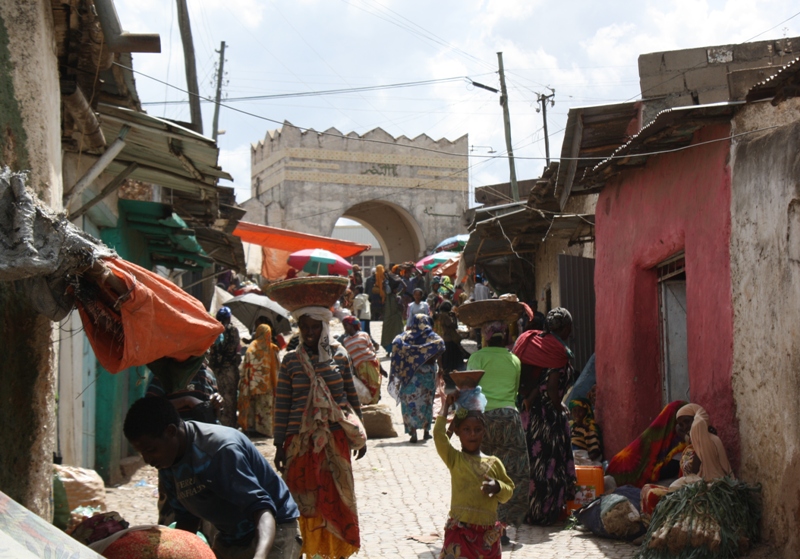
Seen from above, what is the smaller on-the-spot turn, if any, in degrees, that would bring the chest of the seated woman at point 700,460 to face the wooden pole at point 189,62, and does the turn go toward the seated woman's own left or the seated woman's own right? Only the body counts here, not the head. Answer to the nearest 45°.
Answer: approximately 45° to the seated woman's own right

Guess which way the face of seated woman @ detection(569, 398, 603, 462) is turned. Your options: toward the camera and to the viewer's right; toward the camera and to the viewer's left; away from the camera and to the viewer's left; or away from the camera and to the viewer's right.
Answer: toward the camera and to the viewer's left

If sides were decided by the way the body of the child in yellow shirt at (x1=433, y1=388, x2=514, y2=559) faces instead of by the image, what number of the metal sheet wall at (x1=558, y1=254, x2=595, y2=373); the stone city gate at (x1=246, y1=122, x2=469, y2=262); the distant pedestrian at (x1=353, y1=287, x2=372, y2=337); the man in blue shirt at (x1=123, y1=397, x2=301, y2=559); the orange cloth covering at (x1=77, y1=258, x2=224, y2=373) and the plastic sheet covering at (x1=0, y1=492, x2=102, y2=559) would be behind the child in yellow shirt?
3

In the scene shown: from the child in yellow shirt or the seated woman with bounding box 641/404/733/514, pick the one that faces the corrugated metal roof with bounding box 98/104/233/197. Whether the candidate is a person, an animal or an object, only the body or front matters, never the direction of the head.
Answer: the seated woman

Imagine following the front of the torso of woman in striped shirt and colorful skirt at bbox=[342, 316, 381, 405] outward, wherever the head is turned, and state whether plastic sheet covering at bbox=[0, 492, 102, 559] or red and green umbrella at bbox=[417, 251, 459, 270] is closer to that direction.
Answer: the plastic sheet covering

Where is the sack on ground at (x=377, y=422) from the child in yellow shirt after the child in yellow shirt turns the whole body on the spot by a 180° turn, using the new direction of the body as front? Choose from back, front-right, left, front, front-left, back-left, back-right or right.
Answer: front

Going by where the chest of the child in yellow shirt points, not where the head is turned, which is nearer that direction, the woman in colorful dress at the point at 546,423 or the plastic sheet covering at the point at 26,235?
the plastic sheet covering

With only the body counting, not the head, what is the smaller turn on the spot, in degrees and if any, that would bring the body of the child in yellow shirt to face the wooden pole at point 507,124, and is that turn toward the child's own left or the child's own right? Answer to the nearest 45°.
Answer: approximately 180°

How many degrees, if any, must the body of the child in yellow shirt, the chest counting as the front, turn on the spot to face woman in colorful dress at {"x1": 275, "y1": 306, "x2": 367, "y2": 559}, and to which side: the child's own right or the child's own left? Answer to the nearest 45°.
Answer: approximately 135° to the child's own right

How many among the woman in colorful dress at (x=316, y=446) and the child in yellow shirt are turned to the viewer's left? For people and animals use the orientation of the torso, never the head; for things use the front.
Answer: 0

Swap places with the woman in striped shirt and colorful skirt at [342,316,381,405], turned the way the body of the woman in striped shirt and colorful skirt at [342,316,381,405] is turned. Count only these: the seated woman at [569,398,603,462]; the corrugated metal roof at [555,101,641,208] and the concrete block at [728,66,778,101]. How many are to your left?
3

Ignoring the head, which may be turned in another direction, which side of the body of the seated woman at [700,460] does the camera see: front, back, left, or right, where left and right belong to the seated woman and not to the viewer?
left

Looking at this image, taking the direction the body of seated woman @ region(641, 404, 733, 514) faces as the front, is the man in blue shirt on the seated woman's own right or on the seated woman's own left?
on the seated woman's own left
